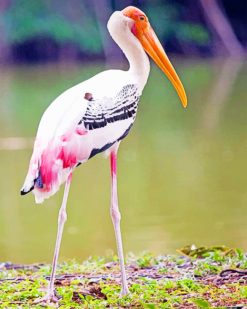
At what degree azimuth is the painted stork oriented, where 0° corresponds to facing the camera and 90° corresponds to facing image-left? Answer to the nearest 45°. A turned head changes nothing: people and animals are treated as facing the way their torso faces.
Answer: approximately 270°
